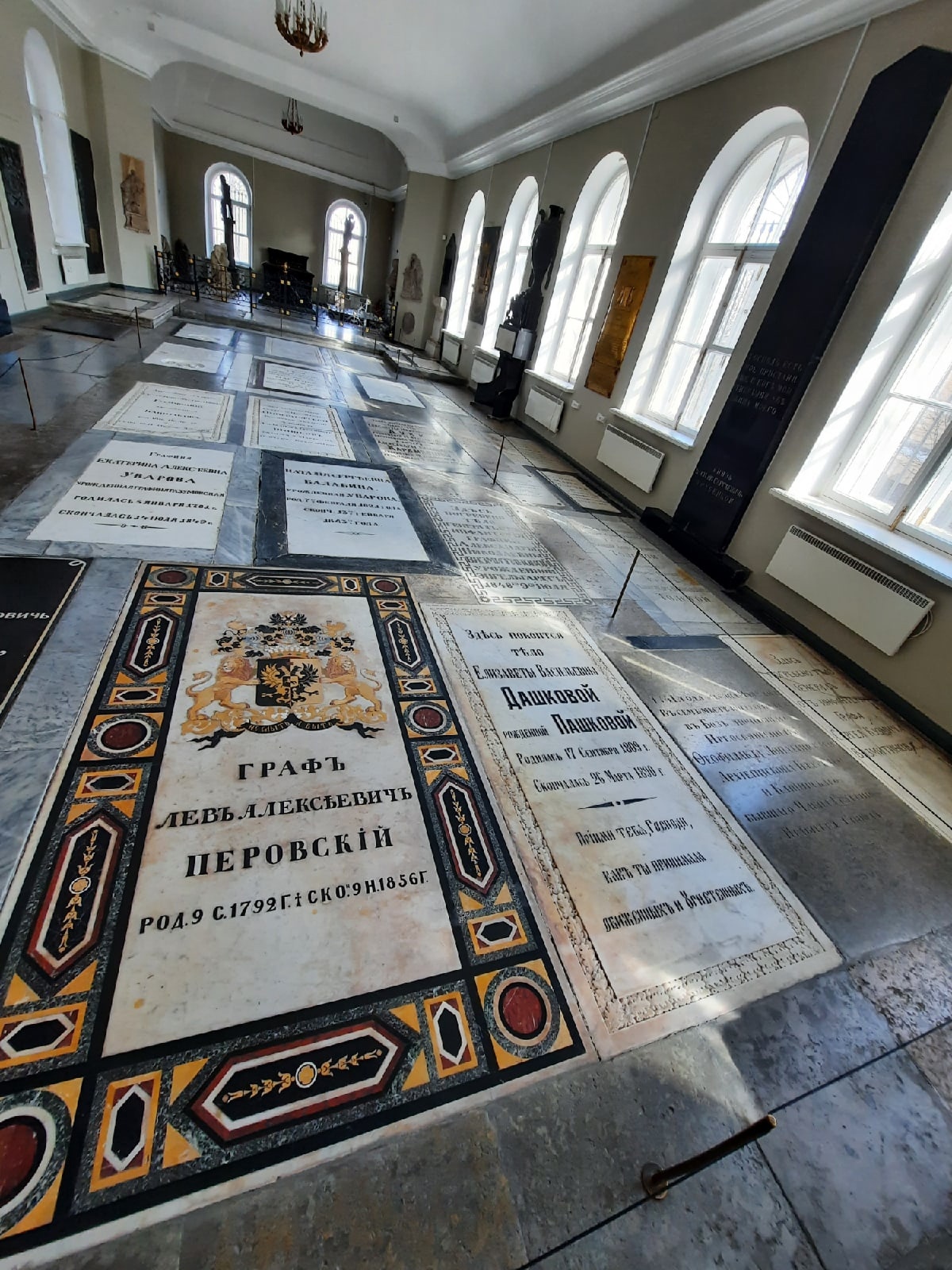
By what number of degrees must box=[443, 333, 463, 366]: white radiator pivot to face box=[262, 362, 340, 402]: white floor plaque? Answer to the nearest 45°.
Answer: approximately 45° to its left

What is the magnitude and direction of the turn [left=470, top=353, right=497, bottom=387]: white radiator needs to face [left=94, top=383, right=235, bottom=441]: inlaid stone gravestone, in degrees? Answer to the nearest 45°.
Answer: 0° — it already faces it

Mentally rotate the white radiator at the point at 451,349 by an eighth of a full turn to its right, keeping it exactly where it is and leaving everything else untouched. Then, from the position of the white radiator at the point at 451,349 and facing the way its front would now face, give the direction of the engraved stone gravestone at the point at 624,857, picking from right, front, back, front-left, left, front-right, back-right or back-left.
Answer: left

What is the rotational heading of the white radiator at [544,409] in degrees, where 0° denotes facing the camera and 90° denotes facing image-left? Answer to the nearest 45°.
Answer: approximately 45°

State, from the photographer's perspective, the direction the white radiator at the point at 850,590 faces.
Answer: facing the viewer and to the left of the viewer

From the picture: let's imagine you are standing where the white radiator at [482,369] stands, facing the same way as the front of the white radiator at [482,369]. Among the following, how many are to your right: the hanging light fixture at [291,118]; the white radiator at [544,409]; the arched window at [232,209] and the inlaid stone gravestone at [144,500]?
2

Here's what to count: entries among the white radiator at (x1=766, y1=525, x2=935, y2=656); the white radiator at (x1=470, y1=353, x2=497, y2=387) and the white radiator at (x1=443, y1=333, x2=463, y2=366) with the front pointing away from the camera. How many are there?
0

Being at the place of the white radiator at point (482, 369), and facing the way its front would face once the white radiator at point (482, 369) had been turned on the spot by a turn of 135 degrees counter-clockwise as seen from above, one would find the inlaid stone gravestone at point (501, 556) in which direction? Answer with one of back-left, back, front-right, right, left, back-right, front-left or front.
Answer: right

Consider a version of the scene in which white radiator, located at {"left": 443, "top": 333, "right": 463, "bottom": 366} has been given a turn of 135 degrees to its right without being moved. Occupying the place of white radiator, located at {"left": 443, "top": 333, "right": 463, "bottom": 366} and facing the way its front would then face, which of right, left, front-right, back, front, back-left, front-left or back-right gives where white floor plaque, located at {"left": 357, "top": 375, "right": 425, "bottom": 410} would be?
back

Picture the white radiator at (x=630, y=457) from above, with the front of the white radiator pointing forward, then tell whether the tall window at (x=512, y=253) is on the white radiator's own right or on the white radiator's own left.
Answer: on the white radiator's own right

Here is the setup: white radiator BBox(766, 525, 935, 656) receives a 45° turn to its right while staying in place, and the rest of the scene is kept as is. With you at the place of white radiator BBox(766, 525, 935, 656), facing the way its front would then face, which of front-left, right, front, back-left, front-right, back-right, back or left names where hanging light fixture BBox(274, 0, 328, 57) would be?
front

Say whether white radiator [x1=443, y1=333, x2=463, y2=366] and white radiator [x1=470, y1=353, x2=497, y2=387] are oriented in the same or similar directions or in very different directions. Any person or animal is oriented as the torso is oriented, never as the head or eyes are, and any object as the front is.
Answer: same or similar directions

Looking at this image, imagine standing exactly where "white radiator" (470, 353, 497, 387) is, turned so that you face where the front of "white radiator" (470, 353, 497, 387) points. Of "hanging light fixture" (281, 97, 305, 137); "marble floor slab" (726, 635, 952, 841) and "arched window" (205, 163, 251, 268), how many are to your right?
2

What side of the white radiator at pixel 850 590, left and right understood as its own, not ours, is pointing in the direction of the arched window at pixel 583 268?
right

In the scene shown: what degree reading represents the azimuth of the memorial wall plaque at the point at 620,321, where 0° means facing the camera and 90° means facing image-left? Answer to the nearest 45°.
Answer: approximately 45°

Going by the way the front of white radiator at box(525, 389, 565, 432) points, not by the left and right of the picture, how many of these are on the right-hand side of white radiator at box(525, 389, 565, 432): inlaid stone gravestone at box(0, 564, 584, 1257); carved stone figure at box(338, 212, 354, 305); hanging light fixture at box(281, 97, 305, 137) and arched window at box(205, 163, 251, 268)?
3

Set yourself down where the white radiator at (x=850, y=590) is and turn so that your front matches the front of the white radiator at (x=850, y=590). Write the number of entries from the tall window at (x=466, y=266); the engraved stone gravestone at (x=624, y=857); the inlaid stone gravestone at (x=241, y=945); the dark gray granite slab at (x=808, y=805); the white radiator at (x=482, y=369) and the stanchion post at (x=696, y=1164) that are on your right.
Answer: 2
